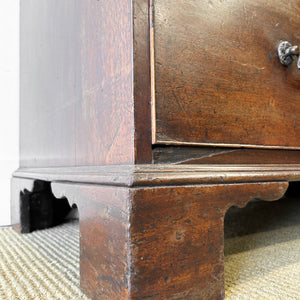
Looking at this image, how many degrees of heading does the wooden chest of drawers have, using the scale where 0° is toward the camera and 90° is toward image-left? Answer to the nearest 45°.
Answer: approximately 315°
